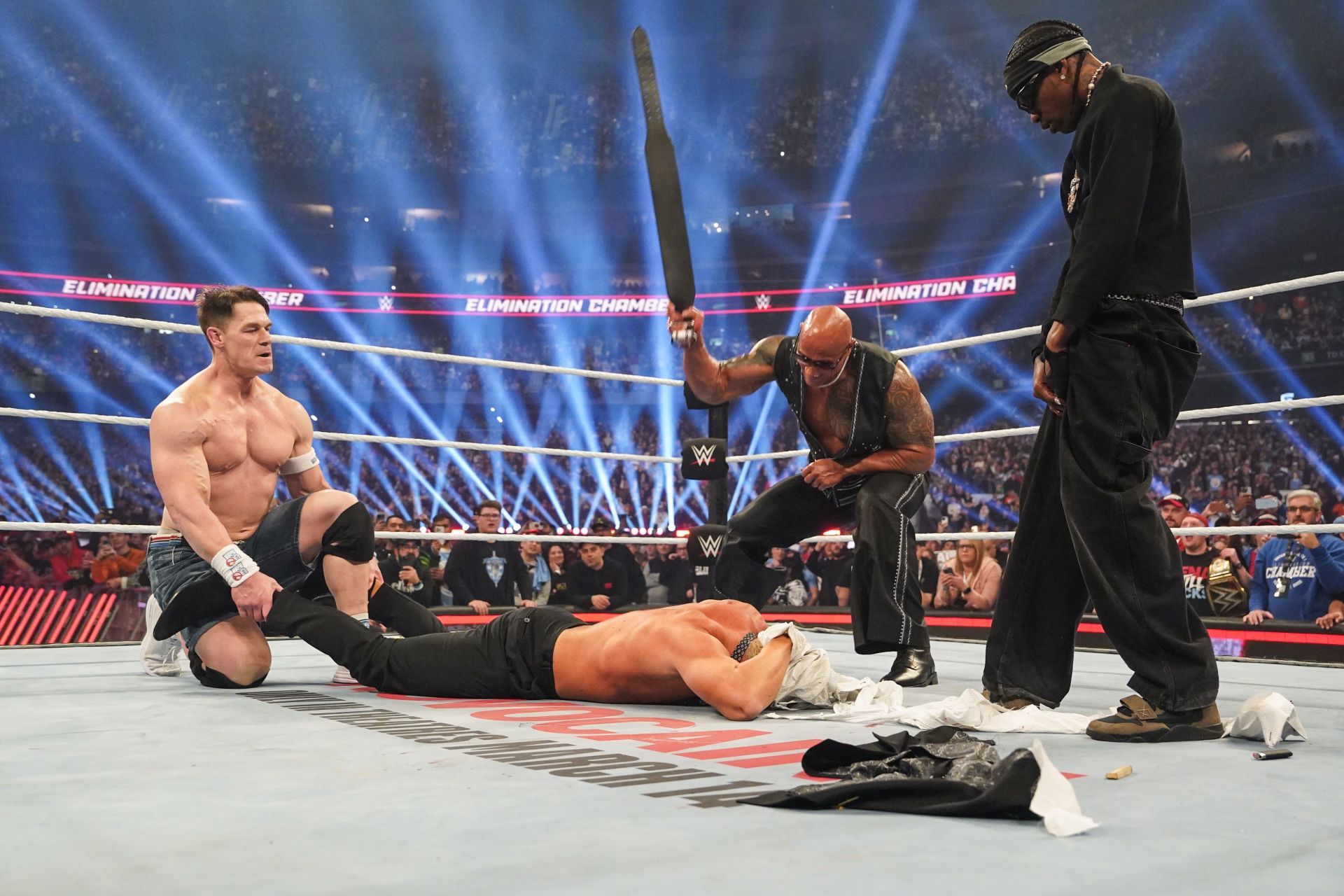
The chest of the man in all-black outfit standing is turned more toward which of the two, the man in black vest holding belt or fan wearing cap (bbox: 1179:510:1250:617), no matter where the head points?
the man in black vest holding belt

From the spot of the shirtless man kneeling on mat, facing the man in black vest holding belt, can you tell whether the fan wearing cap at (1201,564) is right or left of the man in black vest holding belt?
left

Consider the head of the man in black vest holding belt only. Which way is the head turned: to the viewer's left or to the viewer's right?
to the viewer's left

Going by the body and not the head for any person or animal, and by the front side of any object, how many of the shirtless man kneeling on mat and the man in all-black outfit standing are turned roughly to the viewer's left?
1

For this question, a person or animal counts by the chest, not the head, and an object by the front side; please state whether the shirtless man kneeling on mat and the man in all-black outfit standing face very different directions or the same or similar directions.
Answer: very different directions

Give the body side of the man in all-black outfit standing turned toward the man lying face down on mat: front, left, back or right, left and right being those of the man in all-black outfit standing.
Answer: front

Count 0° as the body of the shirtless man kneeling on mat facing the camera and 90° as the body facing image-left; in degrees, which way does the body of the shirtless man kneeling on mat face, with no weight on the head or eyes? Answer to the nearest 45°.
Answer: approximately 315°

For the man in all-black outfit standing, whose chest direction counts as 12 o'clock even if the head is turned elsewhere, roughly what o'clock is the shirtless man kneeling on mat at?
The shirtless man kneeling on mat is roughly at 12 o'clock from the man in all-black outfit standing.

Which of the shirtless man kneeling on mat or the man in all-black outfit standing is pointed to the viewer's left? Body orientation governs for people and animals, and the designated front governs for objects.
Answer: the man in all-black outfit standing

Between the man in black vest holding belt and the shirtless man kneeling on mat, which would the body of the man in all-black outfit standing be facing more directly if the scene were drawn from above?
the shirtless man kneeling on mat

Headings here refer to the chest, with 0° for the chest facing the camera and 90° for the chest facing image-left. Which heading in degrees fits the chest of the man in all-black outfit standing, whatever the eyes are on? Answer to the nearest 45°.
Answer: approximately 90°
